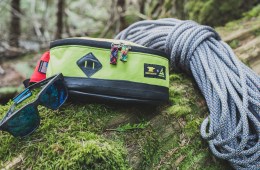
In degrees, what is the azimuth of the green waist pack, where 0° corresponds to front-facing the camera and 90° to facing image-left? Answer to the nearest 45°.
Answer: approximately 0°

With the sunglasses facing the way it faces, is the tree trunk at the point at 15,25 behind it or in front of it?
behind

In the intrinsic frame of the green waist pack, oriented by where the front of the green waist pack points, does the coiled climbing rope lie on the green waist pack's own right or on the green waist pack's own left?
on the green waist pack's own left

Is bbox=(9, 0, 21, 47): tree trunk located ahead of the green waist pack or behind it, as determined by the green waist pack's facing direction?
behind
